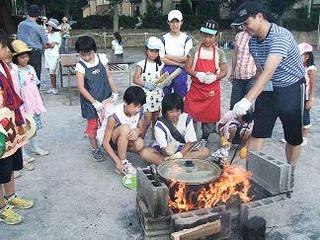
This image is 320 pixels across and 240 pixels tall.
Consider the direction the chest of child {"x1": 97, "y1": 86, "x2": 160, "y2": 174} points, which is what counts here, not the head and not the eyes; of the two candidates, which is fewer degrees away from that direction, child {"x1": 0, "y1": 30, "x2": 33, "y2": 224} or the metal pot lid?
the metal pot lid

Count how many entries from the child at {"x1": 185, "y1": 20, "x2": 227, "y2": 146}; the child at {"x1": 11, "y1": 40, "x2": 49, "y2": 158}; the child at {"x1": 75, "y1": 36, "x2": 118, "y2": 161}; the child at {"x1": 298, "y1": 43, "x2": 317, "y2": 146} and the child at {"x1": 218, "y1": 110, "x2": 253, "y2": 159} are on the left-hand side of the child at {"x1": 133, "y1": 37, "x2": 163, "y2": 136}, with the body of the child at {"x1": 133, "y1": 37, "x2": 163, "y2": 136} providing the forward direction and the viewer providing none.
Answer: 3

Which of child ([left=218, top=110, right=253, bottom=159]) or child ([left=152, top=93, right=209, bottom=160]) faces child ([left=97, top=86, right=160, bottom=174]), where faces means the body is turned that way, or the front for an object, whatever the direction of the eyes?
child ([left=218, top=110, right=253, bottom=159])

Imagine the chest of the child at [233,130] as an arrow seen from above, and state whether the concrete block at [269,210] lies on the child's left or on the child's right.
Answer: on the child's left

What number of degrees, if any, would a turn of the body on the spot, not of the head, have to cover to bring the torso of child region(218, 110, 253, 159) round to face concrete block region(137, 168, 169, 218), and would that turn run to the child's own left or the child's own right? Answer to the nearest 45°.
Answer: approximately 45° to the child's own right

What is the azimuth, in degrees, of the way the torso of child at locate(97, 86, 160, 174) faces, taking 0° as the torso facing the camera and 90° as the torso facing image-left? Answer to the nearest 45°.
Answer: approximately 315°

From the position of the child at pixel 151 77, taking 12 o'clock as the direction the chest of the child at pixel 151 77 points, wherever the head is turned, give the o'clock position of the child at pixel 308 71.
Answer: the child at pixel 308 71 is roughly at 9 o'clock from the child at pixel 151 77.

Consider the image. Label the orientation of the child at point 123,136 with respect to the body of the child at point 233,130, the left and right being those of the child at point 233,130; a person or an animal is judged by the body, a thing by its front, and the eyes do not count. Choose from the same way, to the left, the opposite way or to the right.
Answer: to the left
